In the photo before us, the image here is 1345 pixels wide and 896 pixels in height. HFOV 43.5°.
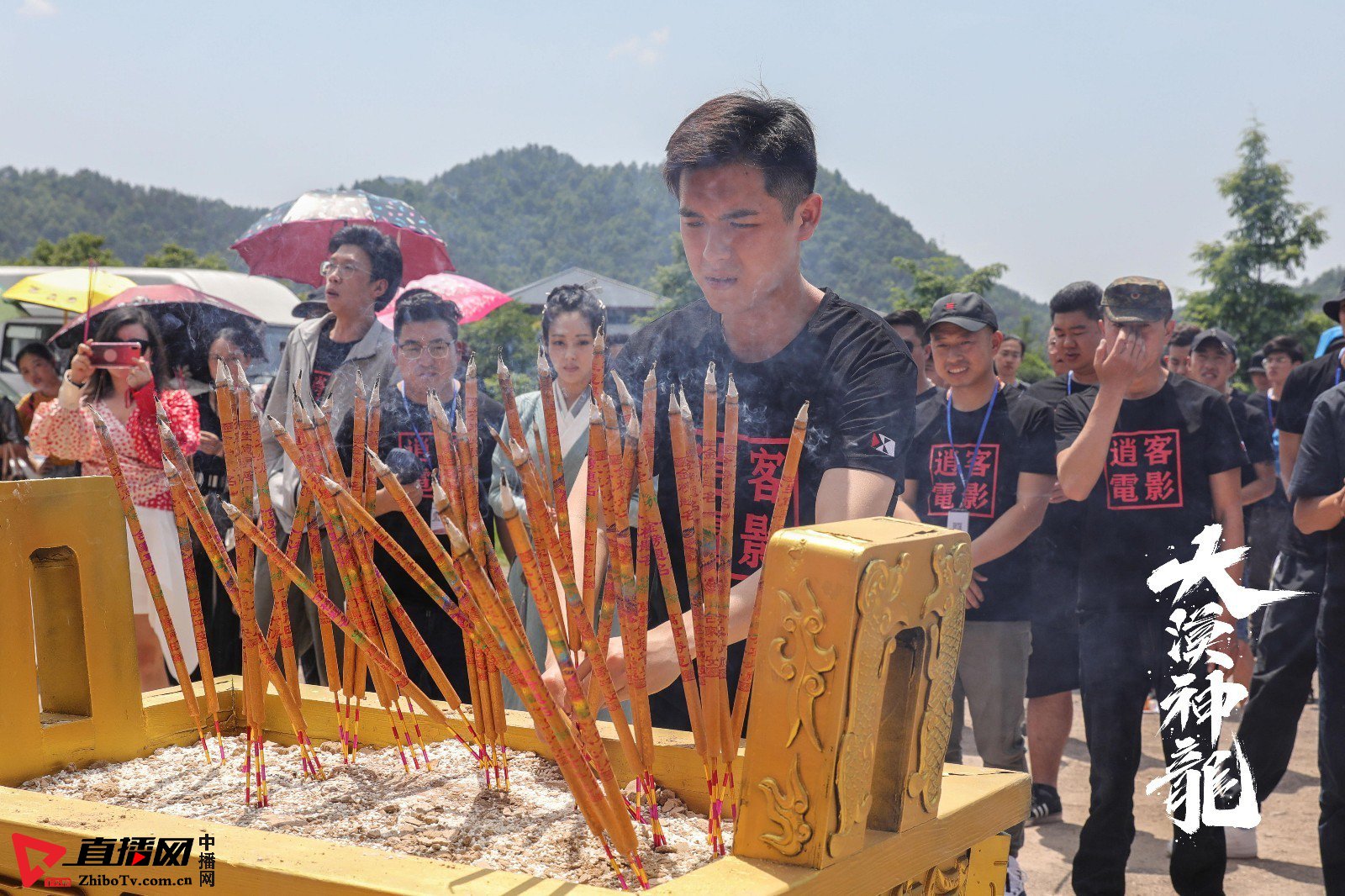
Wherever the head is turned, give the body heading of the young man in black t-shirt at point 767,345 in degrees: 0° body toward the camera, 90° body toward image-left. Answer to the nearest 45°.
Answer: approximately 45°

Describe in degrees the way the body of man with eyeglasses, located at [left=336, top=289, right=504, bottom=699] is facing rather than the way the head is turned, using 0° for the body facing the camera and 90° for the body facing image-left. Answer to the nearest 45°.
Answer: approximately 0°

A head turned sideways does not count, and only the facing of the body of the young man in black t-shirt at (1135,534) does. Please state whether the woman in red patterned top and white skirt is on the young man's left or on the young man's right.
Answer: on the young man's right

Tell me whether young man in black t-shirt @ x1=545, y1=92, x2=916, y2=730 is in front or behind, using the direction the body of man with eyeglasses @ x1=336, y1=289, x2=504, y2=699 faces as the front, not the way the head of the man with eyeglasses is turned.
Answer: in front

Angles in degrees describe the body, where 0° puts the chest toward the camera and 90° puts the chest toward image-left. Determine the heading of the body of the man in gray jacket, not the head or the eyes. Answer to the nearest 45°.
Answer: approximately 45°

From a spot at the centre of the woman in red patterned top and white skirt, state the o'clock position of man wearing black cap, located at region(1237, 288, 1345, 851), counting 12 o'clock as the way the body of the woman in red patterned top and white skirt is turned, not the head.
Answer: The man wearing black cap is roughly at 10 o'clock from the woman in red patterned top and white skirt.

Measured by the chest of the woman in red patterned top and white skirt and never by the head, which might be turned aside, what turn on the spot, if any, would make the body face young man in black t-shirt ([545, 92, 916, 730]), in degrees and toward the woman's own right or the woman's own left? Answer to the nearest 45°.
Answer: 0° — they already face them

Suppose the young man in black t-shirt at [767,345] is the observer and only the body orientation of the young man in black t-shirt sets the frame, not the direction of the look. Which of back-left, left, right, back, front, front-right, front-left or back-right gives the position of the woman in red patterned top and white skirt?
right

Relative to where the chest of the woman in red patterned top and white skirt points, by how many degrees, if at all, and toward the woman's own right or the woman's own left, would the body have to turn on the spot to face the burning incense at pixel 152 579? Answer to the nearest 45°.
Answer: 0° — they already face it

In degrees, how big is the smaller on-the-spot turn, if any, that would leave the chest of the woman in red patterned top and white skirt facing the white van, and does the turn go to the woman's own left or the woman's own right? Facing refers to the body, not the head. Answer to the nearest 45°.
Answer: approximately 180°

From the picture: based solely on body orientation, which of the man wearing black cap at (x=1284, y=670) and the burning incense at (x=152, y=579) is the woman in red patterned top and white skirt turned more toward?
the burning incense
